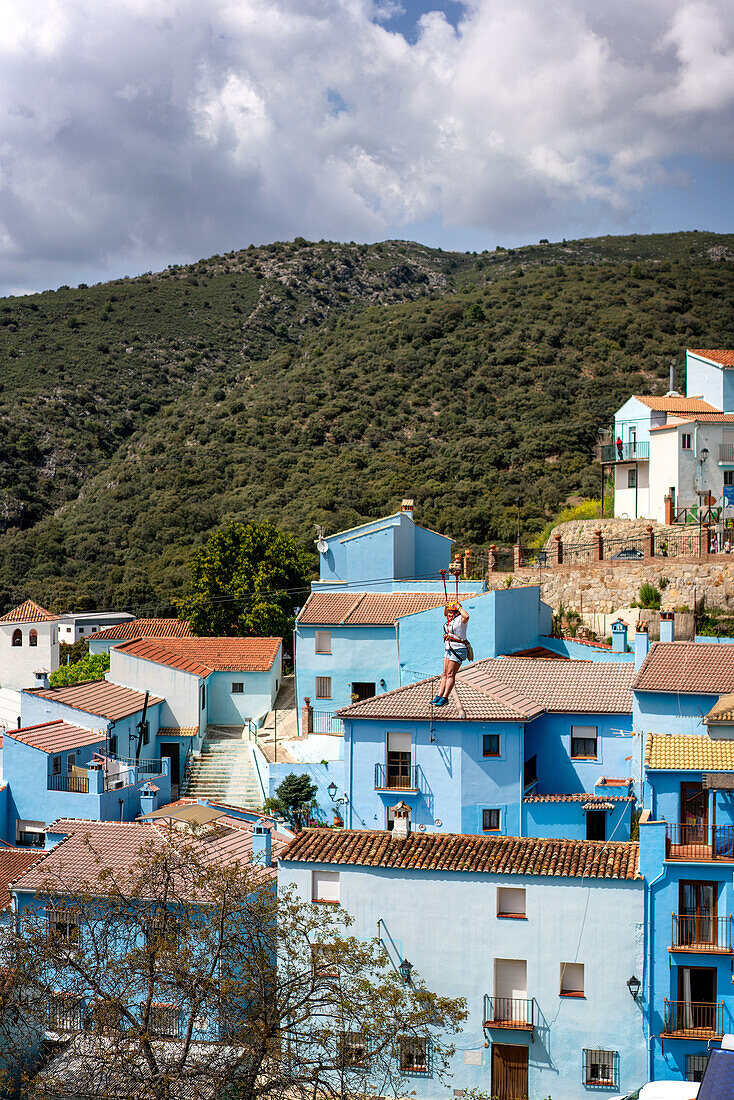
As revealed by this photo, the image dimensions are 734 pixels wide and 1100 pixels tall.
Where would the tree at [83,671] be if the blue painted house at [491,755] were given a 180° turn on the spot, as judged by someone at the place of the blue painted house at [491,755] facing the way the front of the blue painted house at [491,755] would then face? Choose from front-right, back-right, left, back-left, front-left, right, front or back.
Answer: front-left

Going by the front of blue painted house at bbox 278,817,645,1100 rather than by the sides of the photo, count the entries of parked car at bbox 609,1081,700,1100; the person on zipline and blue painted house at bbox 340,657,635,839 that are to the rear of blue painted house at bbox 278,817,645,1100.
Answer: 2

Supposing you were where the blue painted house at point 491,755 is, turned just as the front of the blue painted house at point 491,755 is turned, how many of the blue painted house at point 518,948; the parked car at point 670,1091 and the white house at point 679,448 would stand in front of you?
2

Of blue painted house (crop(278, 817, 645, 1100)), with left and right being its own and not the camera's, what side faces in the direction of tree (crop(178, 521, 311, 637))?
back

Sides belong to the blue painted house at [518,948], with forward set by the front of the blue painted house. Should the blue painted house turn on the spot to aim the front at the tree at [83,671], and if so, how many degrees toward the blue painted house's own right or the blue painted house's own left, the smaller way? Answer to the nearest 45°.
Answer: approximately 135° to the blue painted house's own right

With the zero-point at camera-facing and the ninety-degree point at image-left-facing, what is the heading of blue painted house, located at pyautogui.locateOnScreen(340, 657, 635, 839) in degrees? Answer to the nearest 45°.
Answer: approximately 0°

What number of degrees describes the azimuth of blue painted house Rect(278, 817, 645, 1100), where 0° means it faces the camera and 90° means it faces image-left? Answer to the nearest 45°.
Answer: approximately 0°

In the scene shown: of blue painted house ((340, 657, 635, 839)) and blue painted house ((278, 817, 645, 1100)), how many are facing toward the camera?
2

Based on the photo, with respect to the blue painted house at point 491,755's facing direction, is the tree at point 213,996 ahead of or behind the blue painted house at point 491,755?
ahead
